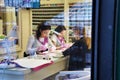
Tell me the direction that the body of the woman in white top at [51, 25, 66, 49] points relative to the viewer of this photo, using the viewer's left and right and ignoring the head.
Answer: facing the viewer and to the right of the viewer

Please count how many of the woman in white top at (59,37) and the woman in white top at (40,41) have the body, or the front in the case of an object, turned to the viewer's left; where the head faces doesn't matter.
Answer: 0

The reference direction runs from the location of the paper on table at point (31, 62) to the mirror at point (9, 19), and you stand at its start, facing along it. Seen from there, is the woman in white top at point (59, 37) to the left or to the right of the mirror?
right
